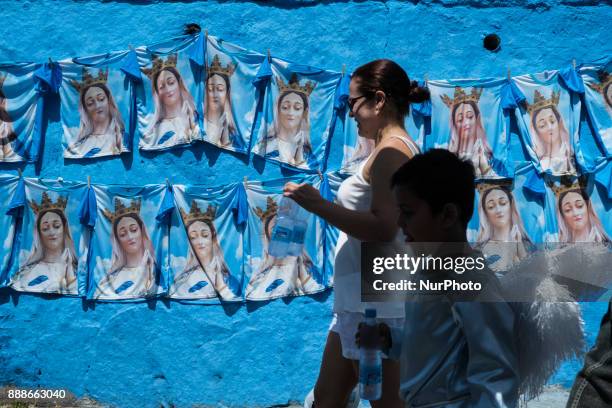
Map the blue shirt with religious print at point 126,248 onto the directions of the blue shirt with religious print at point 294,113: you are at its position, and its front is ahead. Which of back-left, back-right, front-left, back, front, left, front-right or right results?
right

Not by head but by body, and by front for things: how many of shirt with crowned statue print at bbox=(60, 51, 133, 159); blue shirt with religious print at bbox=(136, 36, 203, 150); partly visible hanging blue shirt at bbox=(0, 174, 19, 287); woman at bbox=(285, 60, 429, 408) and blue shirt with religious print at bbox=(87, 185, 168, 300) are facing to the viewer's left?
1

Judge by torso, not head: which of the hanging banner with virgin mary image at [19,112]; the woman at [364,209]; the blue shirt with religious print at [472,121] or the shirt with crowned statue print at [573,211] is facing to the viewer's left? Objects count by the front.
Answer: the woman

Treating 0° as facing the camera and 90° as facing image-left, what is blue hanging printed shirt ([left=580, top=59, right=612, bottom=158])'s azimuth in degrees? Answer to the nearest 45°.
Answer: approximately 0°

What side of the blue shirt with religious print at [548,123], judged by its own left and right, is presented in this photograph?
front

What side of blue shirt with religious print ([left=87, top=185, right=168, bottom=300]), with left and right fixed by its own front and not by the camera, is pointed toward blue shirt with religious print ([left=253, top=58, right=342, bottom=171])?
left

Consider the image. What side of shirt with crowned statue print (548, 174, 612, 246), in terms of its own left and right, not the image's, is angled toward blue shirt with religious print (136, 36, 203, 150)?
right

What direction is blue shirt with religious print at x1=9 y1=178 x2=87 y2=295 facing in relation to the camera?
toward the camera

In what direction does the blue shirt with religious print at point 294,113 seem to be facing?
toward the camera

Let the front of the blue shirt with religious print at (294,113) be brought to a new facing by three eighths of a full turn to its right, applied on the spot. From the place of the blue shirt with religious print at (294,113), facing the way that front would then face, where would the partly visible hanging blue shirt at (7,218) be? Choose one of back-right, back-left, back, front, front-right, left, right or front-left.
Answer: front-left

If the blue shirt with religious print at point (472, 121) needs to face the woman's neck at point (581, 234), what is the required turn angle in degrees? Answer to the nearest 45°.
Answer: approximately 90° to its left

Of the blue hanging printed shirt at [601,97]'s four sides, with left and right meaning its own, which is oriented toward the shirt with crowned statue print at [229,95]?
right

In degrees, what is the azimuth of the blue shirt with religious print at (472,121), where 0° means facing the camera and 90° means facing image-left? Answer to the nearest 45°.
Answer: approximately 0°

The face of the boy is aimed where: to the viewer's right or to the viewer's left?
to the viewer's left

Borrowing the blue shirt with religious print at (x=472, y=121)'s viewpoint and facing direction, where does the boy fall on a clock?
The boy is roughly at 12 o'clock from the blue shirt with religious print.

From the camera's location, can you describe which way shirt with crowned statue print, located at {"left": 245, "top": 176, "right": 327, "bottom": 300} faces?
facing the viewer

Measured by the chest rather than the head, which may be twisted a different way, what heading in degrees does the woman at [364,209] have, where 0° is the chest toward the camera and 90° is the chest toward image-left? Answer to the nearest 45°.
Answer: approximately 90°
